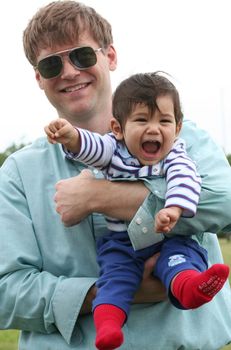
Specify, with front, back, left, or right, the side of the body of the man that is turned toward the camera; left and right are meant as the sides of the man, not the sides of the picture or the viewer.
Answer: front
